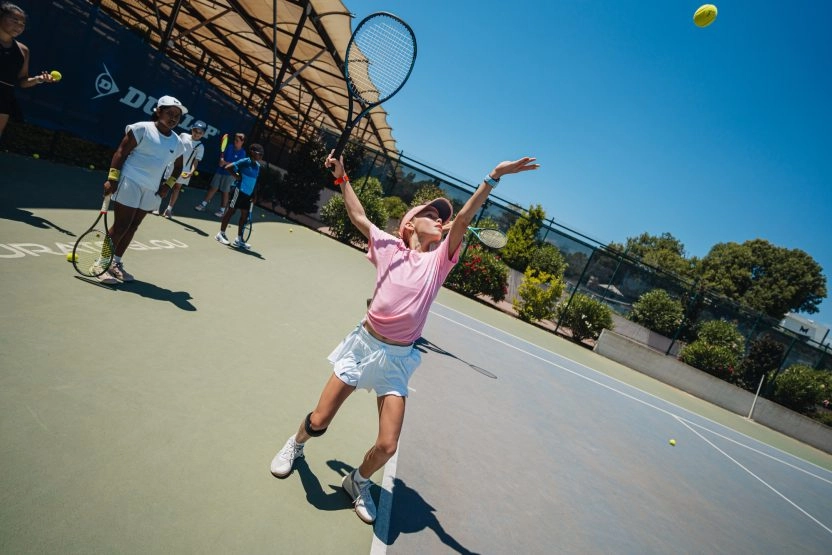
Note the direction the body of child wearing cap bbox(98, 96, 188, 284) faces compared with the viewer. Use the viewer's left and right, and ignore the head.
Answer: facing the viewer and to the right of the viewer

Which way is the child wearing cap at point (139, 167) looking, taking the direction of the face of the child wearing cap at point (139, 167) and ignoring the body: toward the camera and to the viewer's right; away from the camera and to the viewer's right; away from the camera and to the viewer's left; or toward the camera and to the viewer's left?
toward the camera and to the viewer's right

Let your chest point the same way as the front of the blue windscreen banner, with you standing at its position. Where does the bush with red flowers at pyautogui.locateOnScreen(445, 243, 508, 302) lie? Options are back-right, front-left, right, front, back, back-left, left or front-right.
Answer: front-left

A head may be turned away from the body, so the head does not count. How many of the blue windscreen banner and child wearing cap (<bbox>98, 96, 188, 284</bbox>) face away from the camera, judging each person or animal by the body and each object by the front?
0

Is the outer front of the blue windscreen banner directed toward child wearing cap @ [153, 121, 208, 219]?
yes

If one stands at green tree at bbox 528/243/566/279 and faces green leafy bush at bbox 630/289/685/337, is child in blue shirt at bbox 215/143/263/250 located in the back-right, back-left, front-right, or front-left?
back-right

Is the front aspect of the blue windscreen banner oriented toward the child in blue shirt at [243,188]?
yes

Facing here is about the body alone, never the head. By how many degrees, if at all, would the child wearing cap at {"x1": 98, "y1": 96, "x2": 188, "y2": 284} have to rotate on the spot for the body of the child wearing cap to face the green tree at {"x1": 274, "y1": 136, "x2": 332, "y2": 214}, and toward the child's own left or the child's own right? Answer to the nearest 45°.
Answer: approximately 90° to the child's own left

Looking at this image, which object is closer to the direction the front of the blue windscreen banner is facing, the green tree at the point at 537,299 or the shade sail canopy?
the green tree

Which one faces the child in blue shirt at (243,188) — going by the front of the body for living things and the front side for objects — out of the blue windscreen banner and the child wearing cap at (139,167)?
the blue windscreen banner

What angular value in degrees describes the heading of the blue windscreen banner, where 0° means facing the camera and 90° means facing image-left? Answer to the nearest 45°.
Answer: approximately 315°

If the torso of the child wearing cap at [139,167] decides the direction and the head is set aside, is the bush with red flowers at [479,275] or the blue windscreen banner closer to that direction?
the bush with red flowers

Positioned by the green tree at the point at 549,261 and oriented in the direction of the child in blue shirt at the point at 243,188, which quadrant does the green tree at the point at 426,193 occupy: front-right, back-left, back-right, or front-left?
front-right

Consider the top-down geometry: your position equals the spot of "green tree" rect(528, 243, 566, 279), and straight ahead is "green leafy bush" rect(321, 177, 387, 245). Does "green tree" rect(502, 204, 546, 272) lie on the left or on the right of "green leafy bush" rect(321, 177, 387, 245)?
right

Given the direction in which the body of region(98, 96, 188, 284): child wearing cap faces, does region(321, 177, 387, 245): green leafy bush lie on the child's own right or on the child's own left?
on the child's own left

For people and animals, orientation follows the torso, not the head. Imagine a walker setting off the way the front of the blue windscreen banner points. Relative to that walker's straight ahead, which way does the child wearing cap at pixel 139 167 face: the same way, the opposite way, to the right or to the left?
the same way

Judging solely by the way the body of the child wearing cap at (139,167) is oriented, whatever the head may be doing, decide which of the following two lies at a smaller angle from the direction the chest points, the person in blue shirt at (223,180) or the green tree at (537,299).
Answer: the green tree
